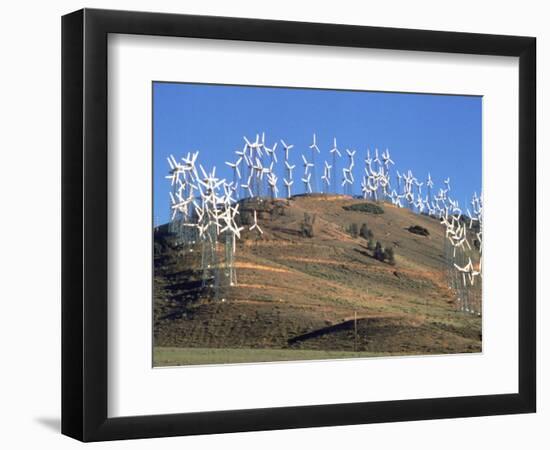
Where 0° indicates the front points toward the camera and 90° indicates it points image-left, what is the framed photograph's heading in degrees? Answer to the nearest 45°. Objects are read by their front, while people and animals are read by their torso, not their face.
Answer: approximately 315°
